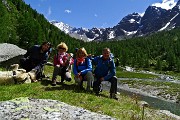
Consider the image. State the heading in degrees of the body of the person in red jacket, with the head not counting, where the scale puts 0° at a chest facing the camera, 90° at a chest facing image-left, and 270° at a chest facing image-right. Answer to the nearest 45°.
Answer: approximately 0°

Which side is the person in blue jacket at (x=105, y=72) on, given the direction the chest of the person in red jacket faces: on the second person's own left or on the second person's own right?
on the second person's own left

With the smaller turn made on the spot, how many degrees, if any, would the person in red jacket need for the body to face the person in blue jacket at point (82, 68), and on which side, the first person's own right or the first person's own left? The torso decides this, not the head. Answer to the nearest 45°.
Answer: approximately 45° to the first person's own left
